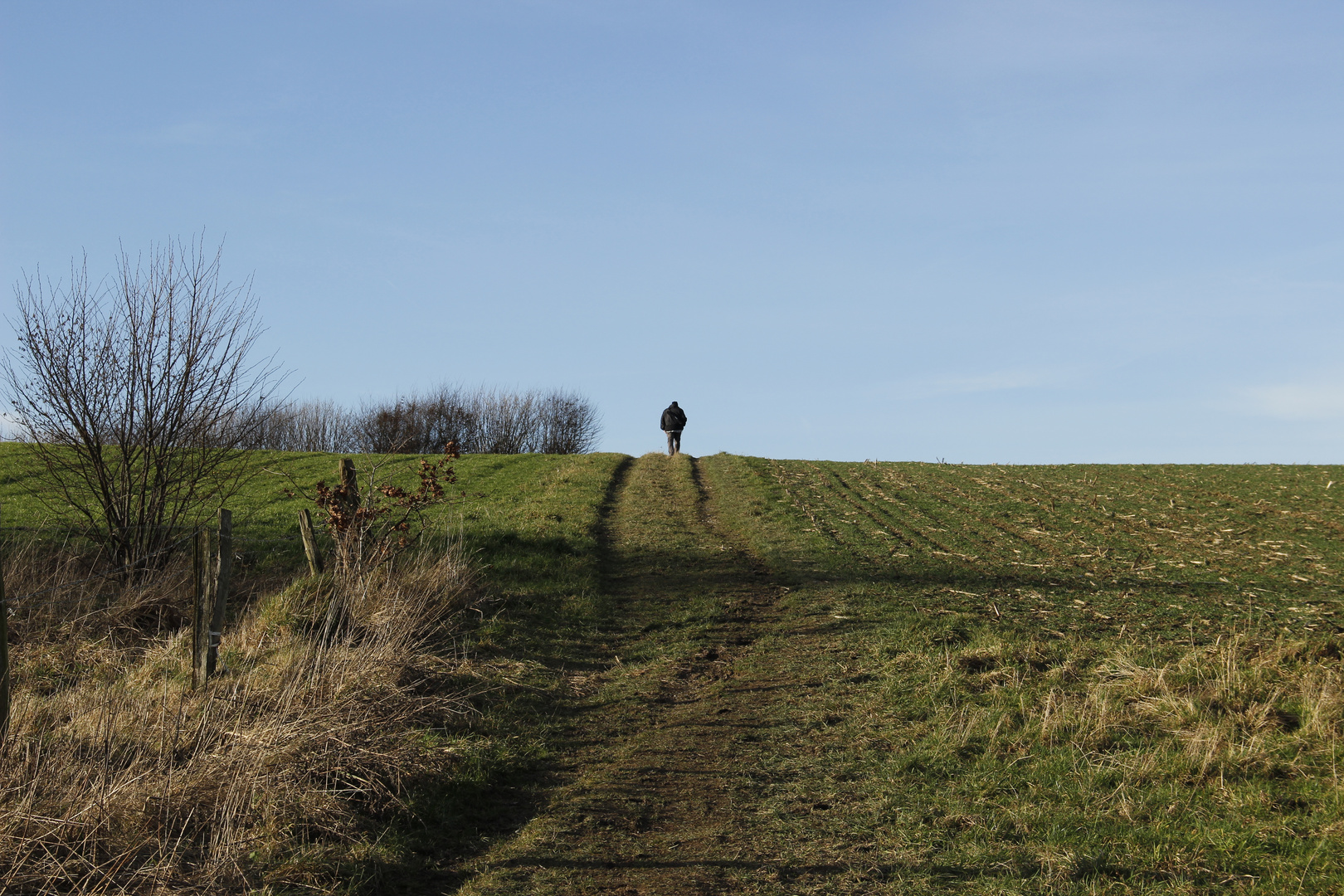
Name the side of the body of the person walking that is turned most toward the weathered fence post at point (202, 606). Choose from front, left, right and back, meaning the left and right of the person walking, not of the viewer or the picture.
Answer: back

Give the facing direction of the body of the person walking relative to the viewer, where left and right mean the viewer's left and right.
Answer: facing away from the viewer

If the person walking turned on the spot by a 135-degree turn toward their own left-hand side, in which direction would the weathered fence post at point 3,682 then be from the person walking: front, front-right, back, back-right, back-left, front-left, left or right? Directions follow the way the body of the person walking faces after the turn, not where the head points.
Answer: front-left

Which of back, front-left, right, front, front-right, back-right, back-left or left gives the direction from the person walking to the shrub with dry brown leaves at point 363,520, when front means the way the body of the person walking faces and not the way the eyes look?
back

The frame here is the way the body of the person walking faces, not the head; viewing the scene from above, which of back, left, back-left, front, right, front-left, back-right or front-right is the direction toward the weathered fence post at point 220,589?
back

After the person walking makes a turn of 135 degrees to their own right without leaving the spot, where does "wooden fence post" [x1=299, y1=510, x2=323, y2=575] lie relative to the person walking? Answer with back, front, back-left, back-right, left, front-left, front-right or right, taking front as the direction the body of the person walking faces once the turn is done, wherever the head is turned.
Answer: front-right

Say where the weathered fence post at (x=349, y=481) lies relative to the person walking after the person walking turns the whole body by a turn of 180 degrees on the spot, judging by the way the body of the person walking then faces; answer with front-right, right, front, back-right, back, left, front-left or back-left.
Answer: front
